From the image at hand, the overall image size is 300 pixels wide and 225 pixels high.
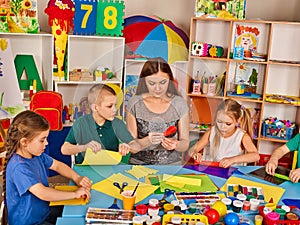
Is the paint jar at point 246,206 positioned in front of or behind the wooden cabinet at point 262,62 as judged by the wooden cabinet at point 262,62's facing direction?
in front

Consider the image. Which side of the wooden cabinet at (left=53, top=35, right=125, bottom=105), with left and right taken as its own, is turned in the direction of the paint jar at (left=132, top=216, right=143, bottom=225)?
front

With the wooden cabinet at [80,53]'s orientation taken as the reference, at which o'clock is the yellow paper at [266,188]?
The yellow paper is roughly at 11 o'clock from the wooden cabinet.

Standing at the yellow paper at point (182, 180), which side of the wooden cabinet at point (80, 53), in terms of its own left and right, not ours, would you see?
front

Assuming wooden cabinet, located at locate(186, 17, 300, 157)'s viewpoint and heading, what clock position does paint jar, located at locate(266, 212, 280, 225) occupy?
The paint jar is roughly at 12 o'clock from the wooden cabinet.

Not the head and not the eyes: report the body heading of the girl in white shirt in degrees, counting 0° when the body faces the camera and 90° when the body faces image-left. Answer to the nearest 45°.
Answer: approximately 45°

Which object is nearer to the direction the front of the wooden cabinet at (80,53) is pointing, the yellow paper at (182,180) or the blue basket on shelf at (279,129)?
the yellow paper

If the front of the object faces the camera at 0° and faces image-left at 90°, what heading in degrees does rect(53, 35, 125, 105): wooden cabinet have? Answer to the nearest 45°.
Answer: approximately 0°

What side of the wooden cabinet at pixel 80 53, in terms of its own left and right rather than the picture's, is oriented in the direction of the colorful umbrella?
left

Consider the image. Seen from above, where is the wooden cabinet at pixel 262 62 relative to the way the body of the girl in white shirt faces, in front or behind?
behind

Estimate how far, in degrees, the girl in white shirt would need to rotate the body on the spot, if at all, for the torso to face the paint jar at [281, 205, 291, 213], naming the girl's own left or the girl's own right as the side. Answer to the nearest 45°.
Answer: approximately 45° to the girl's own left

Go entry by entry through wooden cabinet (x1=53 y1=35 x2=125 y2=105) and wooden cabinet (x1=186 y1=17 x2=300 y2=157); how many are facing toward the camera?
2

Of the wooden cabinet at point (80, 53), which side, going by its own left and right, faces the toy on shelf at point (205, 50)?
left

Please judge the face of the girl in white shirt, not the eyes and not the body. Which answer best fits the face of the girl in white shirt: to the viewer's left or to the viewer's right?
to the viewer's left

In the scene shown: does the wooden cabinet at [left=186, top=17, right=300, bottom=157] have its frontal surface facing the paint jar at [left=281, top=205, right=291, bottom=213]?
yes
